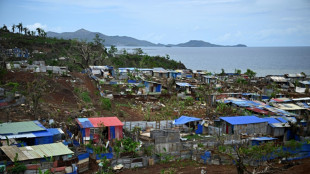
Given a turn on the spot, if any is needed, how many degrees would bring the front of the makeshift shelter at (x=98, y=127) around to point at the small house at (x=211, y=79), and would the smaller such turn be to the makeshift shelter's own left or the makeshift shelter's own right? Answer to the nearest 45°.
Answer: approximately 135° to the makeshift shelter's own left

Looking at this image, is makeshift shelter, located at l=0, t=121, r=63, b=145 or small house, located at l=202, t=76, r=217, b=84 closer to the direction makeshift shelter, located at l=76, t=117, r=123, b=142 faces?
the makeshift shelter

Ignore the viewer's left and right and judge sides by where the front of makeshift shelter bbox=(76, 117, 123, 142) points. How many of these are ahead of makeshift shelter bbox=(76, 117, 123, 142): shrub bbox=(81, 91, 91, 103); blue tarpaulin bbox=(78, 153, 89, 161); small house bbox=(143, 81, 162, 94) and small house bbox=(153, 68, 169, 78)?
1

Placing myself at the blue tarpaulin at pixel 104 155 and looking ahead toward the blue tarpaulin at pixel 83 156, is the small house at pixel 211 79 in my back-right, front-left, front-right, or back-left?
back-right

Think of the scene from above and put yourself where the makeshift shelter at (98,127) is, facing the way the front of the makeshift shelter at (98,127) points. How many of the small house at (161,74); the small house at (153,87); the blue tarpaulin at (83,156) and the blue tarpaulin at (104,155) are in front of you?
2

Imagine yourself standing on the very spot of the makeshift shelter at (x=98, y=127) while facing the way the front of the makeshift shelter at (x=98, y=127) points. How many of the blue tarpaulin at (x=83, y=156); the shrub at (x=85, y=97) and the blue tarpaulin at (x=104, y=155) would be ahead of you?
2

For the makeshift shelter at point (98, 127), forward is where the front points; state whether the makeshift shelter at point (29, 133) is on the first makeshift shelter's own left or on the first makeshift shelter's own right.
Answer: on the first makeshift shelter's own right

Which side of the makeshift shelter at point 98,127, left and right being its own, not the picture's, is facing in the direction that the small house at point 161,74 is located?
back

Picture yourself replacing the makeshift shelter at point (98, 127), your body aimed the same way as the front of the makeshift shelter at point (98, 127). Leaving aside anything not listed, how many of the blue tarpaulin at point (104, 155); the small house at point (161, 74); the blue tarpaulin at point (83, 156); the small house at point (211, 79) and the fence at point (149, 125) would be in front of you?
2

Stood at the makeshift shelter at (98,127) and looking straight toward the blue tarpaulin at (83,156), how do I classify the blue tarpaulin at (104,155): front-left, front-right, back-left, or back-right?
front-left

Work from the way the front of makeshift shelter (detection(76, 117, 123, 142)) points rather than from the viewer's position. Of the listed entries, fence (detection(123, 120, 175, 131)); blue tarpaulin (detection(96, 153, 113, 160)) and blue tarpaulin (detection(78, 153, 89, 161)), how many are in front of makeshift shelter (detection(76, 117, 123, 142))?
2

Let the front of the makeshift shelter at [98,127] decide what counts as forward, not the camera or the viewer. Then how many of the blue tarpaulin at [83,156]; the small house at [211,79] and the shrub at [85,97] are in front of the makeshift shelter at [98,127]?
1

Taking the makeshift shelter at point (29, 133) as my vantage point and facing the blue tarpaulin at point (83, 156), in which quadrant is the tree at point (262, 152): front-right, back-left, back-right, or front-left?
front-left

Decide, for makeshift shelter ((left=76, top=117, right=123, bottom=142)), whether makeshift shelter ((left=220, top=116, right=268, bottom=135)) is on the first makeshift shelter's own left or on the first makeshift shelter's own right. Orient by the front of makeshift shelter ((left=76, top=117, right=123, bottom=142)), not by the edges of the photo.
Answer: on the first makeshift shelter's own left

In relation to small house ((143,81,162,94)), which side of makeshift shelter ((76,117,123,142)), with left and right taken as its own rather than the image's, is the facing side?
back

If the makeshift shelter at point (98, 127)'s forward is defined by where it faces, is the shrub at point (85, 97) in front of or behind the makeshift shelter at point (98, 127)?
behind

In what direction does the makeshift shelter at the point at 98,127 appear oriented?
toward the camera
